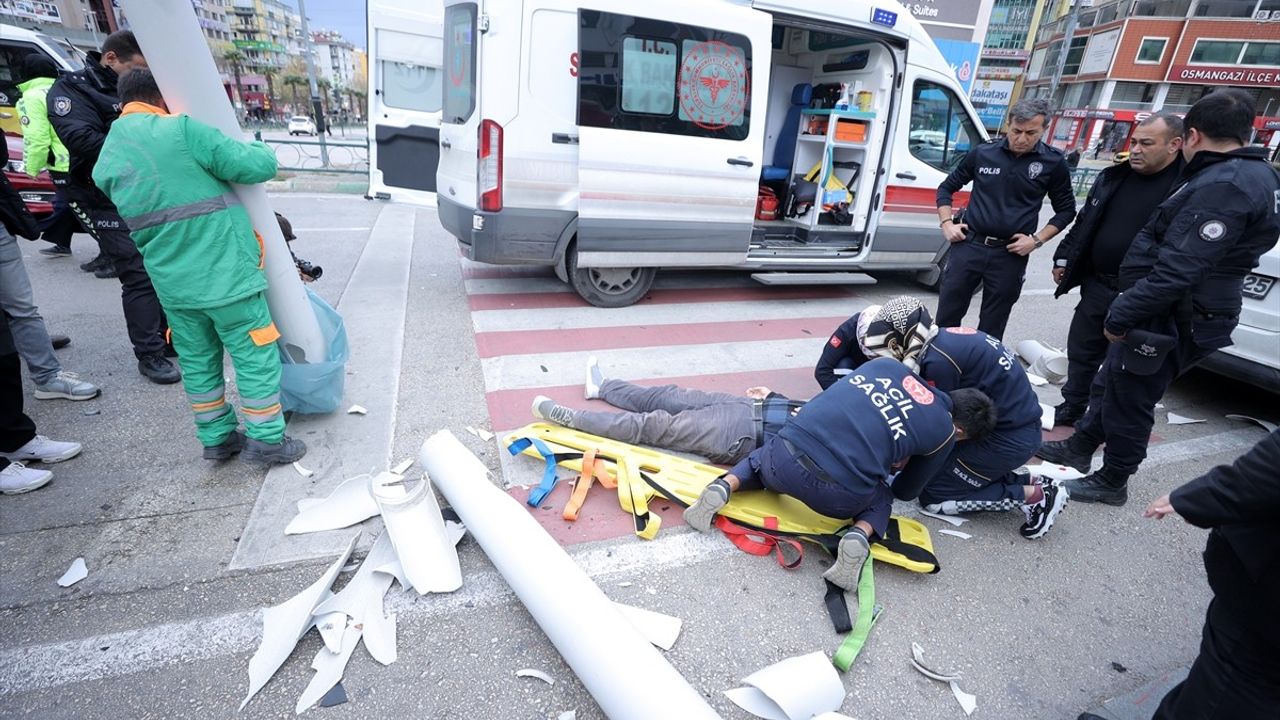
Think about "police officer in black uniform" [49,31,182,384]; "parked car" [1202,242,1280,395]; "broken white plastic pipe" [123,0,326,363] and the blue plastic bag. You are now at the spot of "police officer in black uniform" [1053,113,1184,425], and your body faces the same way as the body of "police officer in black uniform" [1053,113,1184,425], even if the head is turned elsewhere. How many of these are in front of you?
3

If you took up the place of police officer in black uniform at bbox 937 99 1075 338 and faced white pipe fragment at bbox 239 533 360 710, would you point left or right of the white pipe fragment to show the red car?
right

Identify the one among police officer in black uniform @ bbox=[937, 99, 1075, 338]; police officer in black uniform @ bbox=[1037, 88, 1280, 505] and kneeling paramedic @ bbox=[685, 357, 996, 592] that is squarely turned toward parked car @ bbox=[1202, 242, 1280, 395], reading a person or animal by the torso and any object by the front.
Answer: the kneeling paramedic

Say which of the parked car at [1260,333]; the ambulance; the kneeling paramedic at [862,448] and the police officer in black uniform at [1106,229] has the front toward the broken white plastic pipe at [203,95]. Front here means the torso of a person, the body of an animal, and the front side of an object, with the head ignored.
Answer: the police officer in black uniform

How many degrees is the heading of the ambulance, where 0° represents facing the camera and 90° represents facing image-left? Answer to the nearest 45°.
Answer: approximately 270°

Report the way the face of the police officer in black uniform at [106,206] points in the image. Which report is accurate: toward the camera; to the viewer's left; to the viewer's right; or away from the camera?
to the viewer's right

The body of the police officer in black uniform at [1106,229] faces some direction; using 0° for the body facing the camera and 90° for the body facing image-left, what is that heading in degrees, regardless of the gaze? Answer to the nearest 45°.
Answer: approximately 45°

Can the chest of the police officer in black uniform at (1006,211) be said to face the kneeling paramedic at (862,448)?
yes

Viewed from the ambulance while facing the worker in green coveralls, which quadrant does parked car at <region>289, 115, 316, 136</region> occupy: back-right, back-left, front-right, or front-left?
back-right
